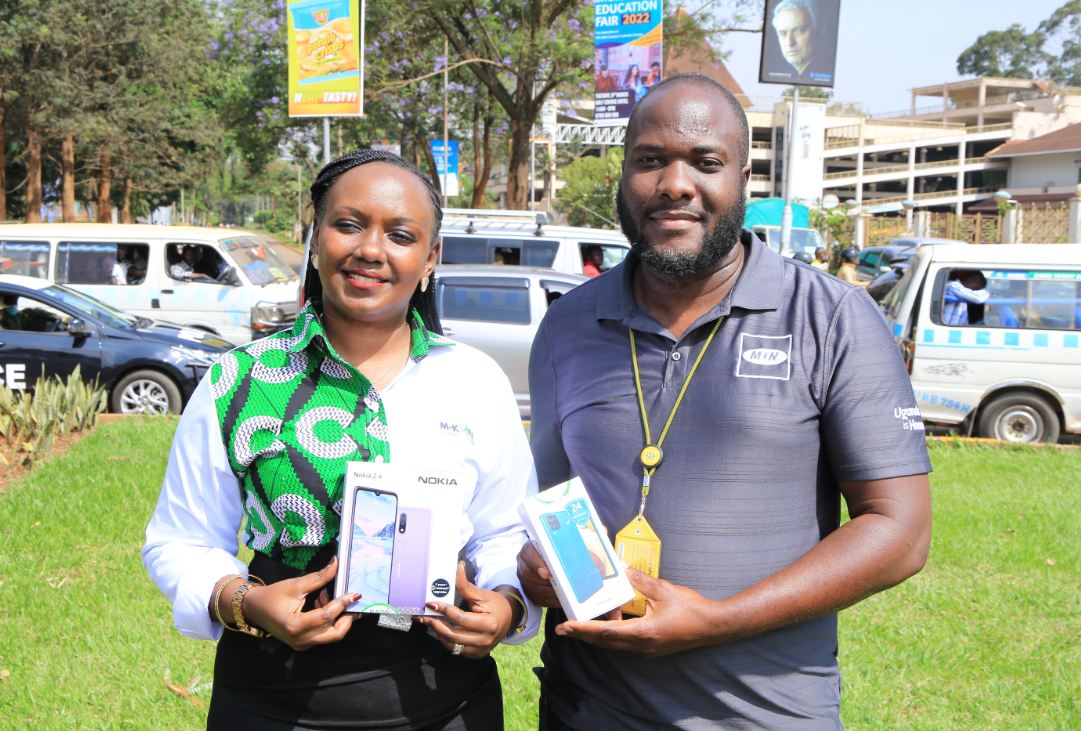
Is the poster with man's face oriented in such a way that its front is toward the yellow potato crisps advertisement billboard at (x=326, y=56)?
no

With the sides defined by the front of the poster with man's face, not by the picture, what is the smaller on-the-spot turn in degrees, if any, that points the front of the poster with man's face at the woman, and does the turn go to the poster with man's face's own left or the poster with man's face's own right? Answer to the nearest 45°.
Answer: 0° — it already faces them

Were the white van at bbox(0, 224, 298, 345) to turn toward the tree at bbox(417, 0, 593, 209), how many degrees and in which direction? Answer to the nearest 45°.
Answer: approximately 90° to its left

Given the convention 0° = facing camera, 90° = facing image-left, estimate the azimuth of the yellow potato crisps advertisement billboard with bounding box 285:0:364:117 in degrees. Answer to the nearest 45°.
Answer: approximately 0°

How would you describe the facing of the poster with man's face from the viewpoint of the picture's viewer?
facing the viewer

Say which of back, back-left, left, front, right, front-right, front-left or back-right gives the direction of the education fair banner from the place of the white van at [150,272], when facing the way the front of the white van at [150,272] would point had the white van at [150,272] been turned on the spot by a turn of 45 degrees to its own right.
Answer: left

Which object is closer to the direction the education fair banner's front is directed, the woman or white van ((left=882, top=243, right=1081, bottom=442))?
the woman

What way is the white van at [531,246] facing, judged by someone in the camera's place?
facing to the right of the viewer

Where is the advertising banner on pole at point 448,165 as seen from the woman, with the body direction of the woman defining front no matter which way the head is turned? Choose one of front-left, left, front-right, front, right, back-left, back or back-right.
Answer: back

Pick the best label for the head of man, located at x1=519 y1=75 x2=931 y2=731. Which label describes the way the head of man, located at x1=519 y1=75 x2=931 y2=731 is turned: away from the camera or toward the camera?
toward the camera

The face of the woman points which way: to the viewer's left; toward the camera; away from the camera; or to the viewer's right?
toward the camera

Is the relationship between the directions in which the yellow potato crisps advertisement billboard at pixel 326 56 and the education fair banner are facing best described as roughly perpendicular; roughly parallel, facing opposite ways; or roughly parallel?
roughly parallel

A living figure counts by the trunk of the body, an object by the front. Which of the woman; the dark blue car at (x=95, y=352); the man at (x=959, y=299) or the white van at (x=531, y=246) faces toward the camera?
the woman

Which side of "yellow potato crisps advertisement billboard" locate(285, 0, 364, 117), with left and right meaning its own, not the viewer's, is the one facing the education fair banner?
left

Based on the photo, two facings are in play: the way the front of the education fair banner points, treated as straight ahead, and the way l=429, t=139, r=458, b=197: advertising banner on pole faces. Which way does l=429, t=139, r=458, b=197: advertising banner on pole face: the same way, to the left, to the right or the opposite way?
the same way
